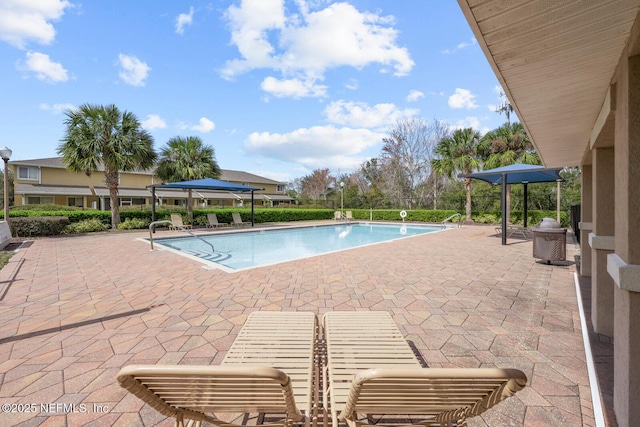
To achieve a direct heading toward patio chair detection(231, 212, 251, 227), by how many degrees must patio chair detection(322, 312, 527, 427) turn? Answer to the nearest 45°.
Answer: approximately 45° to its left

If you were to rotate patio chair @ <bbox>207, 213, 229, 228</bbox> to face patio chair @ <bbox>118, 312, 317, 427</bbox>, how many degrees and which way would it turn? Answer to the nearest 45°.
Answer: approximately 45° to its right

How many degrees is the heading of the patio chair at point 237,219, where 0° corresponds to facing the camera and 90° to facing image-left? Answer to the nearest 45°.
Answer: approximately 315°

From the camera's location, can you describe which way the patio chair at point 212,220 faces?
facing the viewer and to the right of the viewer

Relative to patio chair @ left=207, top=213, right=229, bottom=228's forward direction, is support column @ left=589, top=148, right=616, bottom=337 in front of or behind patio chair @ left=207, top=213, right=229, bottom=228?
in front

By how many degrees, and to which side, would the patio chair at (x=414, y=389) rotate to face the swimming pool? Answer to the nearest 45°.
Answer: approximately 45° to its left

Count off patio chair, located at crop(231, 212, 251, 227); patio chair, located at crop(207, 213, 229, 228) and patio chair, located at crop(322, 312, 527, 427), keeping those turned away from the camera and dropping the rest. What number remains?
1

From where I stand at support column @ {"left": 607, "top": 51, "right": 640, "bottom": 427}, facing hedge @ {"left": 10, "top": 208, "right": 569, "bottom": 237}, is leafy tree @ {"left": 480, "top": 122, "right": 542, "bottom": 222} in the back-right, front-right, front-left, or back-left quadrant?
front-right

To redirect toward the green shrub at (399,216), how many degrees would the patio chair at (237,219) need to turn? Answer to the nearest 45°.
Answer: approximately 45° to its left

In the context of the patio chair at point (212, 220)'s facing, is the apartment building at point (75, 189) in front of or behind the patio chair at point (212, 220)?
behind

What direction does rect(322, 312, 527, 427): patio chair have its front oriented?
away from the camera

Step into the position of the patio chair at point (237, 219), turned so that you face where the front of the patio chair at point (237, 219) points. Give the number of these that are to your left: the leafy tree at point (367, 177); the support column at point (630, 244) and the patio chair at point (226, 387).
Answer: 1
